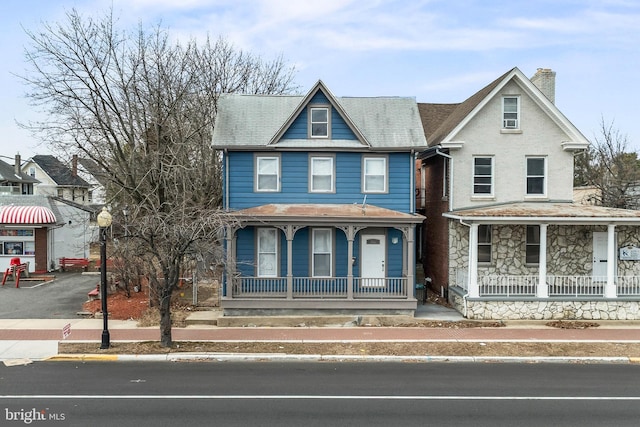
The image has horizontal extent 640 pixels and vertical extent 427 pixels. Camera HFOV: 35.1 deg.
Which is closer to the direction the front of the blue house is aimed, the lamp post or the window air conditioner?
the lamp post

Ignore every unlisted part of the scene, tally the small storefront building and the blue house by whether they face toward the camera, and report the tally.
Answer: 2

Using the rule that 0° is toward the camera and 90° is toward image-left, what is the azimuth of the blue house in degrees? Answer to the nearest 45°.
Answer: approximately 0°

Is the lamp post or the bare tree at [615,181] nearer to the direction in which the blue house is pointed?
the lamp post

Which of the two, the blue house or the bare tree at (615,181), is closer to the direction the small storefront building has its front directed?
the blue house

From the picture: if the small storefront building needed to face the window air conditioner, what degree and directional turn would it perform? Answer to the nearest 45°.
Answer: approximately 45° to its left

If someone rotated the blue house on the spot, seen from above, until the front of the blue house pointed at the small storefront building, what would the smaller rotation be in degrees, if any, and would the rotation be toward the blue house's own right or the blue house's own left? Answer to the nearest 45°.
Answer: approximately 135° to the blue house's own right
